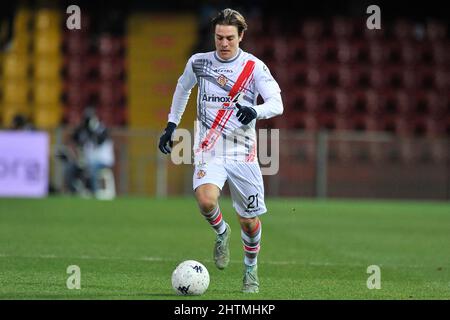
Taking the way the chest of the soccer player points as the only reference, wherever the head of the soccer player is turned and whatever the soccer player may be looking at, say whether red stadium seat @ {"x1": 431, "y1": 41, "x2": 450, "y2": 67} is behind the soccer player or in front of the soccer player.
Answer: behind

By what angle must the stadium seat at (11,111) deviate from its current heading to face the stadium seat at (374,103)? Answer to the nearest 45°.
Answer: approximately 90° to its left

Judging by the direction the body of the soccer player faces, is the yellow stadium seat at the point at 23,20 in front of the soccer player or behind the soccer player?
behind

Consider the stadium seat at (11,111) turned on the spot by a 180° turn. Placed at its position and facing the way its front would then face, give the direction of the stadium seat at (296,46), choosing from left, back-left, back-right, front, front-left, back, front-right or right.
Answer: right

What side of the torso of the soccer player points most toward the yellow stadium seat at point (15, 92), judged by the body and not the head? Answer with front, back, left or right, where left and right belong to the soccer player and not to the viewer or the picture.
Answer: back

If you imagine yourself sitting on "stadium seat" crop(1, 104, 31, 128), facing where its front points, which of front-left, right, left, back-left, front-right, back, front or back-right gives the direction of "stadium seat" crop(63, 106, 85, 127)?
left

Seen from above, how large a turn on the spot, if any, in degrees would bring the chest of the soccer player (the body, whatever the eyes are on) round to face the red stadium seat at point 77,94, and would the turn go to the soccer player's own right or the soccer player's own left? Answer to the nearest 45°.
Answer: approximately 180°

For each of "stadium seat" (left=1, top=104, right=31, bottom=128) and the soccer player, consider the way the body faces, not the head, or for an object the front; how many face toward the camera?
2

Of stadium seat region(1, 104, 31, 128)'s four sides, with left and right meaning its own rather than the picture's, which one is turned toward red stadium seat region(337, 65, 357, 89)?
left

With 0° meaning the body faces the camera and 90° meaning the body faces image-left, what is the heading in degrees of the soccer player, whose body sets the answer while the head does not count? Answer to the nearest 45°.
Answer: approximately 0°

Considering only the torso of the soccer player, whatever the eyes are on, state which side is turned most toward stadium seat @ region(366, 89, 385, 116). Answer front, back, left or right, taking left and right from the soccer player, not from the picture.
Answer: back
